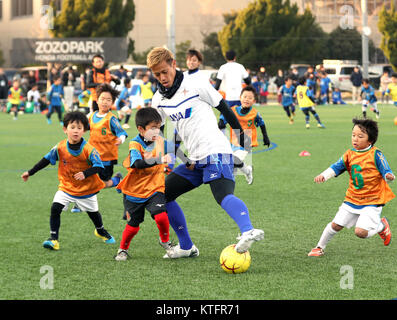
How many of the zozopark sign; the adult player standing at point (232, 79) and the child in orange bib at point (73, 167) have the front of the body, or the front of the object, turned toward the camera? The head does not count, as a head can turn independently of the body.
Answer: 2

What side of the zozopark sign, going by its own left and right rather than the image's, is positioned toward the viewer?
front

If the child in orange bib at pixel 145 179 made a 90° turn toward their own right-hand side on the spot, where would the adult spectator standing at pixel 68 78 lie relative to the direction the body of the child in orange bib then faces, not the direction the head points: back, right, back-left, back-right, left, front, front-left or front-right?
back-right

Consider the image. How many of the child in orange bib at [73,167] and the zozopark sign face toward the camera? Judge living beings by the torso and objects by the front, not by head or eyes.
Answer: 2

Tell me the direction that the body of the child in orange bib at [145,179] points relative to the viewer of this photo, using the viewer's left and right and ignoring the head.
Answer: facing the viewer and to the right of the viewer

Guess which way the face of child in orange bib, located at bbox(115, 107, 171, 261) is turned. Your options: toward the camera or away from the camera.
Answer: toward the camera

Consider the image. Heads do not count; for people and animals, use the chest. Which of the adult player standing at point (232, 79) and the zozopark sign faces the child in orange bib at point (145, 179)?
the zozopark sign

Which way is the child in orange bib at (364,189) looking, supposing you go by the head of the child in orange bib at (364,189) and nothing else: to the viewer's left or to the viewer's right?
to the viewer's left

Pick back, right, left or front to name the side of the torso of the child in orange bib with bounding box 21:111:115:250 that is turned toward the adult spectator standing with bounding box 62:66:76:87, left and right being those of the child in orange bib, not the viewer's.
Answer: back

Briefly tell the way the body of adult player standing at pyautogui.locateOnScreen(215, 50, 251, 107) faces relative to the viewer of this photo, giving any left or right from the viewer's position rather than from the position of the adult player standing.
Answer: facing away from the viewer

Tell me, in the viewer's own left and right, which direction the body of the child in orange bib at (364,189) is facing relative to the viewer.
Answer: facing the viewer and to the left of the viewer

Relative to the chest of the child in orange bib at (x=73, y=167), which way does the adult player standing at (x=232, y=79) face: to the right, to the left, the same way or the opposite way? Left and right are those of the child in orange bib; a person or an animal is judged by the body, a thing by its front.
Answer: the opposite way

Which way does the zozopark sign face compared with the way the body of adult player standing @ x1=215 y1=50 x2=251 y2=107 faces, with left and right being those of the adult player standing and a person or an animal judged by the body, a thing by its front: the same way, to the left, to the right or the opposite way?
the opposite way

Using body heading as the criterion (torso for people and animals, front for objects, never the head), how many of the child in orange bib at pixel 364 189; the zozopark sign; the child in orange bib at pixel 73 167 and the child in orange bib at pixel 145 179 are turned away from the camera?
0
